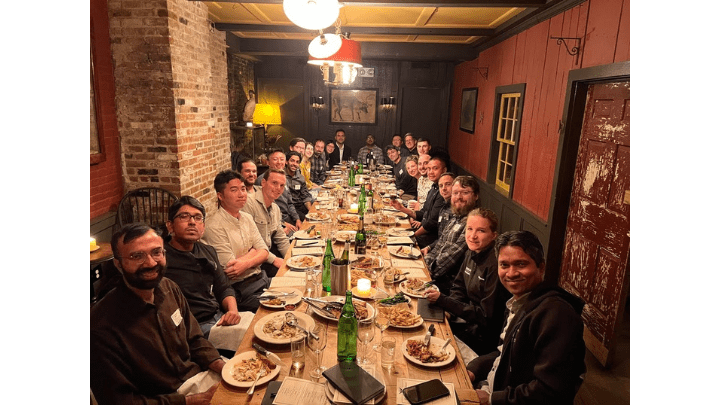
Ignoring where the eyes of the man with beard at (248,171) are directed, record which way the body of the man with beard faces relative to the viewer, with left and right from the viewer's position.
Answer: facing the viewer and to the right of the viewer

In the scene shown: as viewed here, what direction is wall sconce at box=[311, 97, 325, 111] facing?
toward the camera

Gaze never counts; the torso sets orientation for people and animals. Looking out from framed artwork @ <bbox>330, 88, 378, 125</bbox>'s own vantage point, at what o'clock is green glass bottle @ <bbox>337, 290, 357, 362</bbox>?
The green glass bottle is roughly at 12 o'clock from the framed artwork.

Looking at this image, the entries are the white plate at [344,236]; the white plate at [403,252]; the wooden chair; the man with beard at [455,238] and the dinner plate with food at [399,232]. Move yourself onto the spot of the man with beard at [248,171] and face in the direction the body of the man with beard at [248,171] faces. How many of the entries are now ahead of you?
4

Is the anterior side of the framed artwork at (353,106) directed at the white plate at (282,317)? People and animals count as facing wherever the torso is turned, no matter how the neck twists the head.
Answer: yes

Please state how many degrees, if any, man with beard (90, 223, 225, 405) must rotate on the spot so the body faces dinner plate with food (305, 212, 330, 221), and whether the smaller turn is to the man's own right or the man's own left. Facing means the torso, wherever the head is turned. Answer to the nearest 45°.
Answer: approximately 90° to the man's own left

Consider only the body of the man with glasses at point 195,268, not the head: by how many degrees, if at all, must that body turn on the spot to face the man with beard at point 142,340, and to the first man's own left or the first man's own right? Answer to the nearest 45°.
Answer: approximately 45° to the first man's own right

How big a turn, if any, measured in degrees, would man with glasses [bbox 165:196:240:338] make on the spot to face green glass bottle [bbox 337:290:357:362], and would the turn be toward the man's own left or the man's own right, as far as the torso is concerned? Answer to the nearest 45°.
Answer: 0° — they already face it

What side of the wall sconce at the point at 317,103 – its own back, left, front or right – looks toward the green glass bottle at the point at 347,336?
front

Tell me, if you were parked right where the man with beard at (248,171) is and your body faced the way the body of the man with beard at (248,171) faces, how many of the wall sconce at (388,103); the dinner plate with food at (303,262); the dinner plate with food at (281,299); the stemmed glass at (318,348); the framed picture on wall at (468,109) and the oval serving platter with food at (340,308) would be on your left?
2

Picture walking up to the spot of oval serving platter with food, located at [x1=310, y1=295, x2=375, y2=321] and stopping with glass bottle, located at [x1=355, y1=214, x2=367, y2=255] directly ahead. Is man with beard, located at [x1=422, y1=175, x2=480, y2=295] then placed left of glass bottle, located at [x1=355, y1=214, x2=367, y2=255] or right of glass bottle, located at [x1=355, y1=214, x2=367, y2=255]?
right

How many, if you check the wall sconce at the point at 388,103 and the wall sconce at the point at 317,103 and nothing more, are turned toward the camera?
2

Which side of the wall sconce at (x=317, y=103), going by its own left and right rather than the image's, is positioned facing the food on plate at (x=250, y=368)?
front

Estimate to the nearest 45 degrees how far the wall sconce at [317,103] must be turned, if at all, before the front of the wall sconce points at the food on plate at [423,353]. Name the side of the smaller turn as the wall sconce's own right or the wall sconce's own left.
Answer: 0° — it already faces it

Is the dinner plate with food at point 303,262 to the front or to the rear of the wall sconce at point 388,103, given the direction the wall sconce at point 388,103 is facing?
to the front

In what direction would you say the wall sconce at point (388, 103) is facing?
toward the camera

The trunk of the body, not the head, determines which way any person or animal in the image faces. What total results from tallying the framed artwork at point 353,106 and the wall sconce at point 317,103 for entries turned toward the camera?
2

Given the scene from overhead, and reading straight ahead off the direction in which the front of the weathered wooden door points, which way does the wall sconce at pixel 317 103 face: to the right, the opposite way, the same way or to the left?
to the left
